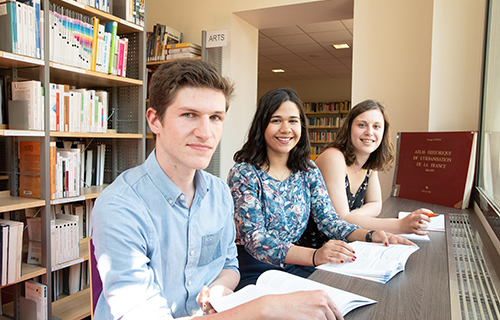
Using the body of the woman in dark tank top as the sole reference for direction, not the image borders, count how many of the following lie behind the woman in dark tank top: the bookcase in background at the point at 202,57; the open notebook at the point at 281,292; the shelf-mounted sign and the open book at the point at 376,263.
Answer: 2

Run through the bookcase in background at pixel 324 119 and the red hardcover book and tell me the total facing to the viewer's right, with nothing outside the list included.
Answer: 0

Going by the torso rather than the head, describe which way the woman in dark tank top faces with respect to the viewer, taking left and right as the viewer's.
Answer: facing the viewer and to the right of the viewer

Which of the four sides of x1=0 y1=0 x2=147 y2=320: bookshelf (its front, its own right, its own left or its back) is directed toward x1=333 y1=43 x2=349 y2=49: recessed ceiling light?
left

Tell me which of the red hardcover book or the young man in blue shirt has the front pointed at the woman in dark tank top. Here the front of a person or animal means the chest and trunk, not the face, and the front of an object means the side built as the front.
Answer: the red hardcover book

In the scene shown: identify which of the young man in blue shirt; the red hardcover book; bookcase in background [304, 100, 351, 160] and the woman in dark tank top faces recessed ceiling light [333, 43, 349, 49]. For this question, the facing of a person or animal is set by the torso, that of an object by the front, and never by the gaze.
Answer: the bookcase in background

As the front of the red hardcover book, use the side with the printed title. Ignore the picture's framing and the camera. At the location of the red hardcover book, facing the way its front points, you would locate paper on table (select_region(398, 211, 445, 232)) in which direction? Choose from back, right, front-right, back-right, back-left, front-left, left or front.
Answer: front-left

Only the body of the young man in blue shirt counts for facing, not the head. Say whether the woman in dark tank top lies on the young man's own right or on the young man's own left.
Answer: on the young man's own left

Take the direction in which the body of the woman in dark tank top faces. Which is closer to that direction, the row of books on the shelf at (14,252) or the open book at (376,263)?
the open book

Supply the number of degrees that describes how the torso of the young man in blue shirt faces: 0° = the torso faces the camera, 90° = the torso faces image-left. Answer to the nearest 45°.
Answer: approximately 315°

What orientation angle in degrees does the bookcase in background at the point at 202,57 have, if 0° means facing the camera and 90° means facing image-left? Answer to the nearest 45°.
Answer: approximately 315°

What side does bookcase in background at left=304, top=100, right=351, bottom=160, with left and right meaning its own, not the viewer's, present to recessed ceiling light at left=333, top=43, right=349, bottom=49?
front

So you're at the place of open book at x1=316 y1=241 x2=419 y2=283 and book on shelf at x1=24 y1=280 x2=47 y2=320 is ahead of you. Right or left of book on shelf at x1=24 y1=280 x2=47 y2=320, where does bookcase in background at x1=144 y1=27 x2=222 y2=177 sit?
right

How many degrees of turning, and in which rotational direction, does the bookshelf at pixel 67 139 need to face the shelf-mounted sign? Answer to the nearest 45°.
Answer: approximately 90° to its left

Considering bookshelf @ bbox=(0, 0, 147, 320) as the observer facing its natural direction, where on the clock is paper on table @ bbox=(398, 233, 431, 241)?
The paper on table is roughly at 12 o'clock from the bookshelf.

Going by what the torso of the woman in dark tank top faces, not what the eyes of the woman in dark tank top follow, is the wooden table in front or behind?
in front

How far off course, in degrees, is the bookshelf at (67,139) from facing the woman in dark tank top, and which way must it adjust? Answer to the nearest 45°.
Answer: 0° — it already faces them

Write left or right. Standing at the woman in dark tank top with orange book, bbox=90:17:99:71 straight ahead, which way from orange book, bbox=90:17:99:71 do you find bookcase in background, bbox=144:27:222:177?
right
